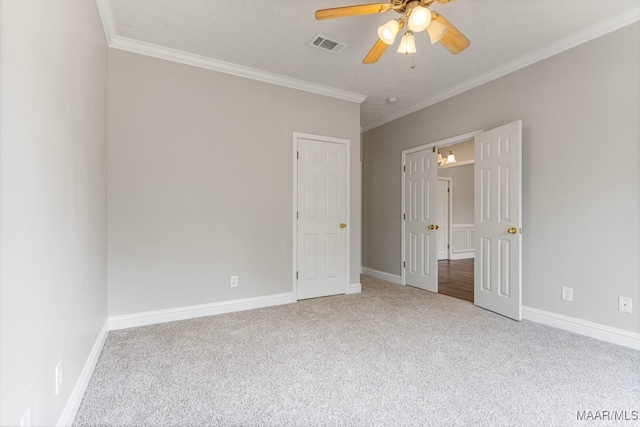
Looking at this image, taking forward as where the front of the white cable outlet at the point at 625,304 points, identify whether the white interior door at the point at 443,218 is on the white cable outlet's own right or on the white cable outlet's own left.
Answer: on the white cable outlet's own right

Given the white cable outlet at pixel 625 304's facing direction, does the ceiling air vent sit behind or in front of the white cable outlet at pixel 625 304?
in front

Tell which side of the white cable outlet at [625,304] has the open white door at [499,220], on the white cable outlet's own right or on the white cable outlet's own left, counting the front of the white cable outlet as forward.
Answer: on the white cable outlet's own right

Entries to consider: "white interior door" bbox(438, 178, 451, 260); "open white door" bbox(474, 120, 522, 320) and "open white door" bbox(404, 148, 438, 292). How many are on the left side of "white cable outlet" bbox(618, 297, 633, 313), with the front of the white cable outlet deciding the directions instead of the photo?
0

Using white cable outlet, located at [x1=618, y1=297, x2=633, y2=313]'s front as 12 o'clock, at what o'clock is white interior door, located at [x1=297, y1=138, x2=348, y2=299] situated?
The white interior door is roughly at 1 o'clock from the white cable outlet.

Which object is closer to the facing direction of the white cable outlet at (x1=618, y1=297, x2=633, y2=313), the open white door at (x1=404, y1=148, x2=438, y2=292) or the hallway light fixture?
the open white door

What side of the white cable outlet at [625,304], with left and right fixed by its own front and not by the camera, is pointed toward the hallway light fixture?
right

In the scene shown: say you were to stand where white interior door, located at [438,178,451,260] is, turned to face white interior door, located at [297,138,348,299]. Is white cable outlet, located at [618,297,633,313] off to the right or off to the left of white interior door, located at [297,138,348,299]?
left

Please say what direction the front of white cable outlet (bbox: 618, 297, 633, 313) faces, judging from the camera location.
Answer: facing the viewer and to the left of the viewer

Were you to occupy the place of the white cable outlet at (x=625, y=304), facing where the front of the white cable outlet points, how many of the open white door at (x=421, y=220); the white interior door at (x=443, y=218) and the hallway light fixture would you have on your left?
0

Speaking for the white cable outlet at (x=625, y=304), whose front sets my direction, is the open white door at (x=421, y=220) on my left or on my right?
on my right
